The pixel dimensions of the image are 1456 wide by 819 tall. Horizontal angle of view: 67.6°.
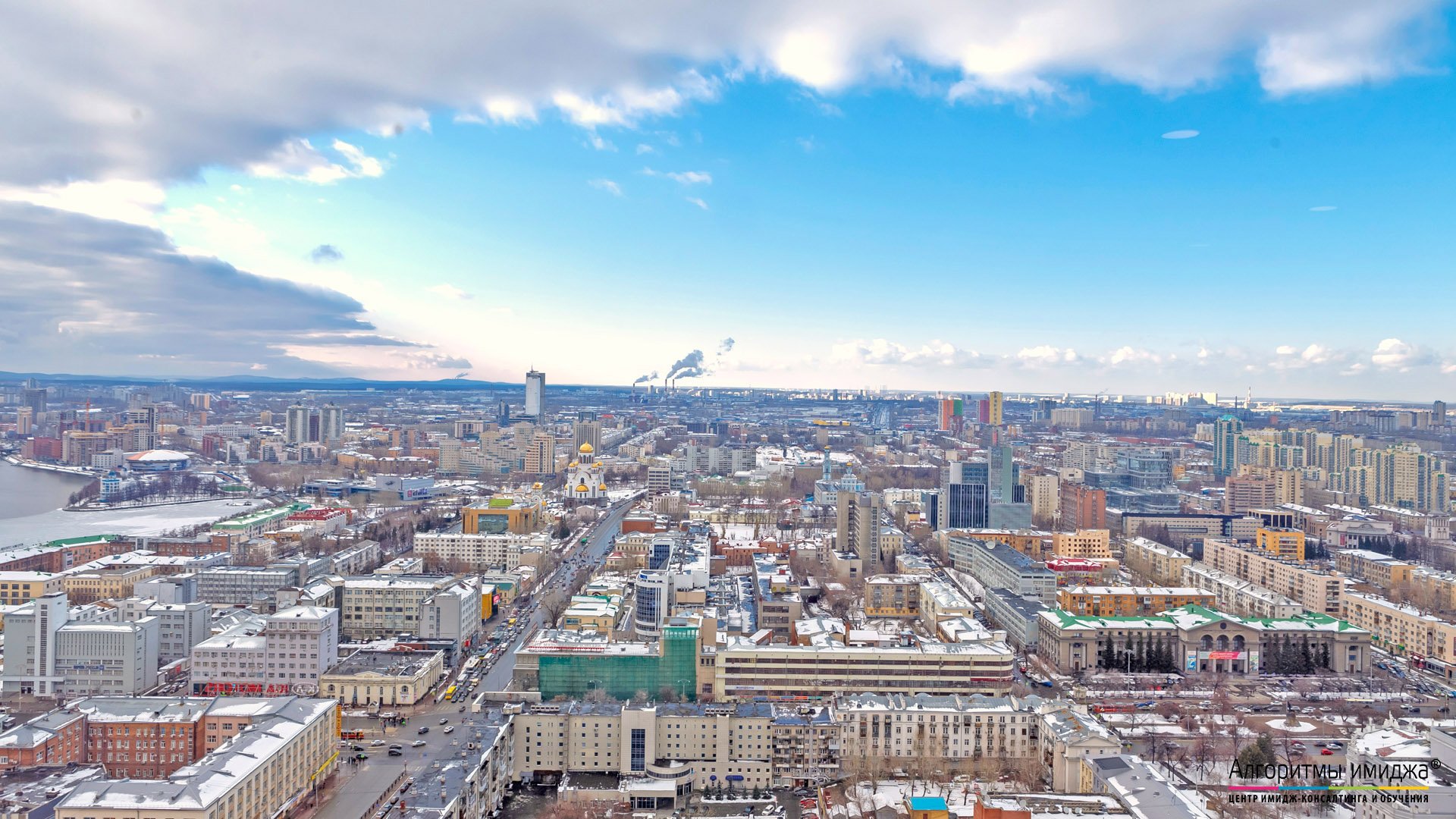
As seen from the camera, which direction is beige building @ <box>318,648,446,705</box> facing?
toward the camera

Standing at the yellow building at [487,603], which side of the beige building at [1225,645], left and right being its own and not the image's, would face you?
right

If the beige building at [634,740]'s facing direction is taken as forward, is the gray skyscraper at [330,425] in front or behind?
behind

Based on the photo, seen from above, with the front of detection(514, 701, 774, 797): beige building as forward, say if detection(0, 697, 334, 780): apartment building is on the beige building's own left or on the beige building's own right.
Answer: on the beige building's own right

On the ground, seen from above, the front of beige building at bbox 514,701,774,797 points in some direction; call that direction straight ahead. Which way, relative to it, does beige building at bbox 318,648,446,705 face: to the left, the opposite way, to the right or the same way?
the same way

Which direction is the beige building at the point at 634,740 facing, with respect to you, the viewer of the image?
facing the viewer

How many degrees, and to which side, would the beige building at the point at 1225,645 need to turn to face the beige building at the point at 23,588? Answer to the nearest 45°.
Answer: approximately 90° to its right

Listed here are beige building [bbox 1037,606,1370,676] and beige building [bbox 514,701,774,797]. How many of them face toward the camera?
2

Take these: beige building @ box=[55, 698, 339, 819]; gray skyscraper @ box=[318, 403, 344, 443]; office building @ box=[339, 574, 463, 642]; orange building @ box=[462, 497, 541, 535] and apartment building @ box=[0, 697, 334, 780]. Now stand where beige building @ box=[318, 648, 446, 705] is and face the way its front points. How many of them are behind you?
3

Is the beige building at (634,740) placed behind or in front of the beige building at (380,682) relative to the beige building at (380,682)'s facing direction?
in front

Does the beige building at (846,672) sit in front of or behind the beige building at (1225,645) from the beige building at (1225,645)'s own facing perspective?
in front

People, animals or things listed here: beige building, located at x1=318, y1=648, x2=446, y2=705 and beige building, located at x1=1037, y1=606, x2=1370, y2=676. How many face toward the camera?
2

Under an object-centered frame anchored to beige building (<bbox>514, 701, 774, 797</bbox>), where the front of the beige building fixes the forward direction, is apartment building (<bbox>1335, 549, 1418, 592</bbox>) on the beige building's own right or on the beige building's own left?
on the beige building's own left

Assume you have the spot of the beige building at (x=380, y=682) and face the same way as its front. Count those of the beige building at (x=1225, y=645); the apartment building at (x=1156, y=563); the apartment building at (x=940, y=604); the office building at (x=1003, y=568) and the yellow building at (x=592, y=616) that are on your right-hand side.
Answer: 0

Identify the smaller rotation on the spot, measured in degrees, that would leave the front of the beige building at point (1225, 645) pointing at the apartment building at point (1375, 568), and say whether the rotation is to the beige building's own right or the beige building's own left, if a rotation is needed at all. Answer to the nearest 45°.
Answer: approximately 180°

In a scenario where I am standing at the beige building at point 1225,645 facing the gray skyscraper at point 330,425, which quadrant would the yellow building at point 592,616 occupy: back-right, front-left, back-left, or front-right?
front-left

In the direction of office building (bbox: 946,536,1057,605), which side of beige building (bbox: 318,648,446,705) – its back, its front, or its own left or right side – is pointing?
left

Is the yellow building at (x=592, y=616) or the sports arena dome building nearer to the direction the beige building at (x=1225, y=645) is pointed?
the yellow building

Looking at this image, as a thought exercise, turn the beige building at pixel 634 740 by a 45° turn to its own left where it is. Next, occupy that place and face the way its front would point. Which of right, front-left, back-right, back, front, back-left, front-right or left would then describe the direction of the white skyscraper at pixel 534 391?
back-left

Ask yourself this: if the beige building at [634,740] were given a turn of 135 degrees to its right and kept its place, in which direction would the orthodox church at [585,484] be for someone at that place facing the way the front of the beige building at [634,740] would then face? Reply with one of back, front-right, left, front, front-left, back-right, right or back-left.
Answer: front-right

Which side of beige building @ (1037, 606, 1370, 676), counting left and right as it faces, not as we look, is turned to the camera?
front
